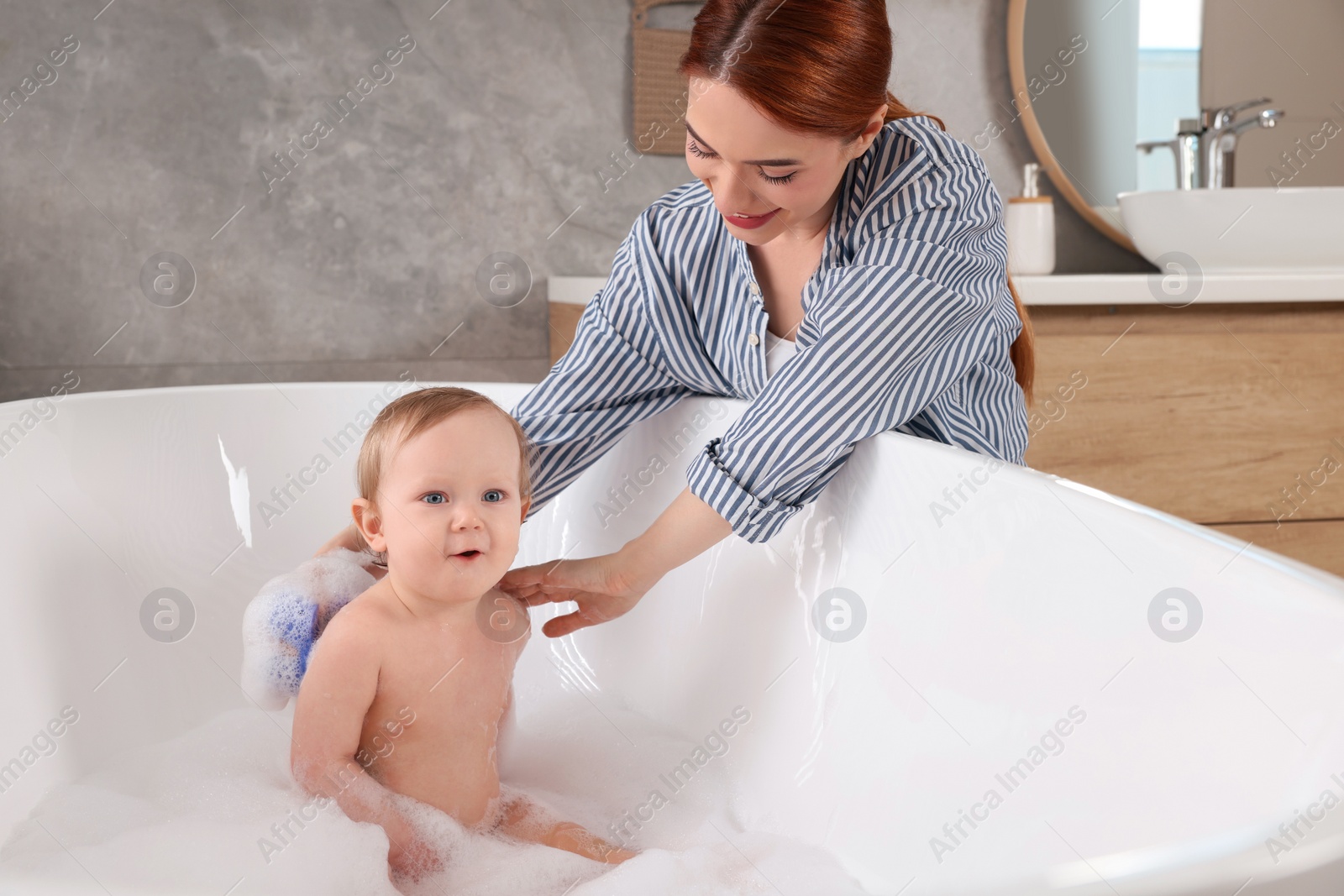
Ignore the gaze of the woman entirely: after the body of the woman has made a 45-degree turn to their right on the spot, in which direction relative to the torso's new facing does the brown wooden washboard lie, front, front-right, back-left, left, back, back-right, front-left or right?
right

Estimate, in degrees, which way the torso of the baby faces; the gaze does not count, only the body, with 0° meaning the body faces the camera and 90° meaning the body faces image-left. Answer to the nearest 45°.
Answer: approximately 315°

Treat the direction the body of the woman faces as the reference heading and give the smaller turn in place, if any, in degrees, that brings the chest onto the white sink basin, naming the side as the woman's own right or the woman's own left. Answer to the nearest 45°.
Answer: approximately 180°

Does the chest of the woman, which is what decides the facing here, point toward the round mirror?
no

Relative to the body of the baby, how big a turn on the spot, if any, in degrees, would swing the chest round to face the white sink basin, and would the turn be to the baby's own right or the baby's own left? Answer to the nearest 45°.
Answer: approximately 90° to the baby's own left

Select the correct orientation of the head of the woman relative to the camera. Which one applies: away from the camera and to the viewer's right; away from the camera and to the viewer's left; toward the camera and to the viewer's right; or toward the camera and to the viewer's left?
toward the camera and to the viewer's left

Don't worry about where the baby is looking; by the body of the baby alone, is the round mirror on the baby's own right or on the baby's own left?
on the baby's own left

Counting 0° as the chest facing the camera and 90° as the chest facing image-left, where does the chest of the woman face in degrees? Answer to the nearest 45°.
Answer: approximately 45°

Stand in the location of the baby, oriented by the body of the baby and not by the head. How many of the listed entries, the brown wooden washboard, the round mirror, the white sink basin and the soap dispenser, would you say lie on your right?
0
